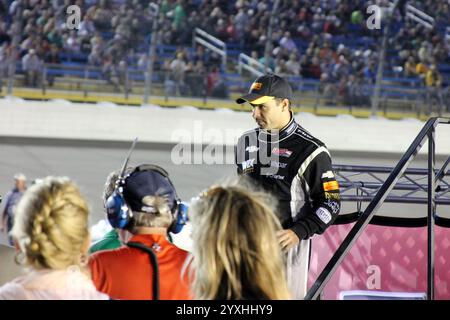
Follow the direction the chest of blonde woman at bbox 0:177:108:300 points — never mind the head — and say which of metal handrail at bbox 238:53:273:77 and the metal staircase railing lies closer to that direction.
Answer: the metal handrail

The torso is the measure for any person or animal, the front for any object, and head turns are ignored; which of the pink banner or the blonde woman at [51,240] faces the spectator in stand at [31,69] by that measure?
the blonde woman

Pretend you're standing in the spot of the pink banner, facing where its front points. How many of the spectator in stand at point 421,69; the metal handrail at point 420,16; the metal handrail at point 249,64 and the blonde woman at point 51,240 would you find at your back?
3

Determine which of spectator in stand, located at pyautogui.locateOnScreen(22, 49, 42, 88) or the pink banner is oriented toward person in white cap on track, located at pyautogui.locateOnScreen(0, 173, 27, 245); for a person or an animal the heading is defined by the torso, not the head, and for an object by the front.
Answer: spectator in stand, located at pyautogui.locateOnScreen(22, 49, 42, 88)

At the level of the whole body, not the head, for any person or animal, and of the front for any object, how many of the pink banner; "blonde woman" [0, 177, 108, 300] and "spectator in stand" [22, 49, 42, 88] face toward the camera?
2

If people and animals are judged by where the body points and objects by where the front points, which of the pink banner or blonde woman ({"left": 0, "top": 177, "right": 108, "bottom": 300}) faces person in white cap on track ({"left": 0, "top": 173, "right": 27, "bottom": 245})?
the blonde woman

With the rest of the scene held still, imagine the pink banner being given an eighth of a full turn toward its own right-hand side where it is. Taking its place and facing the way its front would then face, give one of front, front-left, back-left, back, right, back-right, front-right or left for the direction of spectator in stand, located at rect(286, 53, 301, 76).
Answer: back-right

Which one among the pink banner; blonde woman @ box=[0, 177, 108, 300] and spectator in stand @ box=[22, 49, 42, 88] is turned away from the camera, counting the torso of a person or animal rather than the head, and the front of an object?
the blonde woman

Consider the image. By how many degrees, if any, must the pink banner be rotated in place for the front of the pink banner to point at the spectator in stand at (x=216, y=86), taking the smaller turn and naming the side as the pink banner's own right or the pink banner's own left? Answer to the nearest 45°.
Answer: approximately 180°

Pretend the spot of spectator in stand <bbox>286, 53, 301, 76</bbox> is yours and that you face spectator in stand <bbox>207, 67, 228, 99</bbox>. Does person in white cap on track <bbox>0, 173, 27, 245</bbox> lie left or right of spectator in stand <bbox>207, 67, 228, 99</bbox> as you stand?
left

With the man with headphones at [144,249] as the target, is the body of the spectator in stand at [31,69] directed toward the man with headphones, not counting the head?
yes

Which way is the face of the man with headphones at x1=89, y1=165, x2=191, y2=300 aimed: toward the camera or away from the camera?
away from the camera

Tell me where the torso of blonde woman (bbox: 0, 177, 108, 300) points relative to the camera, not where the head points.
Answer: away from the camera

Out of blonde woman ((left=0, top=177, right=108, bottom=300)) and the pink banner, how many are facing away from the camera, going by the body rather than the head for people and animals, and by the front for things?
1

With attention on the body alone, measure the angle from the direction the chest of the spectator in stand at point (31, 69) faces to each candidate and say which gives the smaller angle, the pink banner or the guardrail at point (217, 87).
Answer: the pink banner
